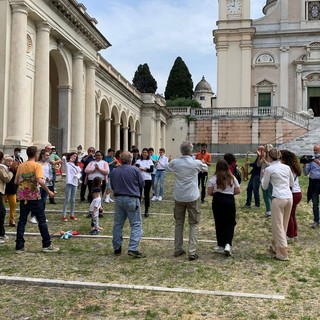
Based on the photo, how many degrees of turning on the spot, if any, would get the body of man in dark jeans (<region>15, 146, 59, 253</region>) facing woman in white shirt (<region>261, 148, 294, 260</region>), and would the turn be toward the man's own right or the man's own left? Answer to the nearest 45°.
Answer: approximately 45° to the man's own right

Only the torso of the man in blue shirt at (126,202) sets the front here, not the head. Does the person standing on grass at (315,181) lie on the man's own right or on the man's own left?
on the man's own right

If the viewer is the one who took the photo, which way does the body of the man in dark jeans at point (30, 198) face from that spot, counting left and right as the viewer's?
facing away from the viewer and to the right of the viewer

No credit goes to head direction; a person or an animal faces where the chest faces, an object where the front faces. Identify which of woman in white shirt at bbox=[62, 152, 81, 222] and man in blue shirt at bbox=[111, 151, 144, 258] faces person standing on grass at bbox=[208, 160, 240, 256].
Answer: the woman in white shirt

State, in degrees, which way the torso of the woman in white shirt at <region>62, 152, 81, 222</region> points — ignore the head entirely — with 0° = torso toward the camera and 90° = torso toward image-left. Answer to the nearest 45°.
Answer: approximately 315°

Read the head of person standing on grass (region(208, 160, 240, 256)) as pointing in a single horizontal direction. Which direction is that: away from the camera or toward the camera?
away from the camera

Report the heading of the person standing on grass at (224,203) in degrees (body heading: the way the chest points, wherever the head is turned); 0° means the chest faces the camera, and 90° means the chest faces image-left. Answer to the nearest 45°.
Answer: approximately 180°

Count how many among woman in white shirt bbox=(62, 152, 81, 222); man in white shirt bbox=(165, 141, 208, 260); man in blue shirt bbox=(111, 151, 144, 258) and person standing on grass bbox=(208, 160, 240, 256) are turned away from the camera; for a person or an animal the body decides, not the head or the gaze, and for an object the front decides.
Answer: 3

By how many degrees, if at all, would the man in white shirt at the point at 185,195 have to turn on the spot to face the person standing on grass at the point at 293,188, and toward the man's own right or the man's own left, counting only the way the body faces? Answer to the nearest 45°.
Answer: approximately 45° to the man's own right

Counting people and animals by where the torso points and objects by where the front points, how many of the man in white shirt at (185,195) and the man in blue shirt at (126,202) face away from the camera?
2

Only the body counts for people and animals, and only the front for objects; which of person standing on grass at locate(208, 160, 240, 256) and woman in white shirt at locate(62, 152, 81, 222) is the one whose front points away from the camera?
the person standing on grass
